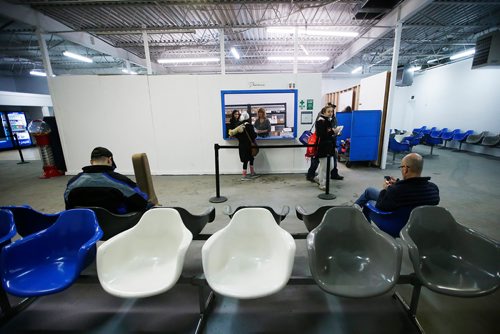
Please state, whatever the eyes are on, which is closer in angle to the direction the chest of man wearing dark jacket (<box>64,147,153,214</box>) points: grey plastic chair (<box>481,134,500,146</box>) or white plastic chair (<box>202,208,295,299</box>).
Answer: the grey plastic chair

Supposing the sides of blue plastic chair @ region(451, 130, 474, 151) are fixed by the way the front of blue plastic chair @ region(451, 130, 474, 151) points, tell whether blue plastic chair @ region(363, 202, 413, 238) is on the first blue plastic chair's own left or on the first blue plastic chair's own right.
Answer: on the first blue plastic chair's own left

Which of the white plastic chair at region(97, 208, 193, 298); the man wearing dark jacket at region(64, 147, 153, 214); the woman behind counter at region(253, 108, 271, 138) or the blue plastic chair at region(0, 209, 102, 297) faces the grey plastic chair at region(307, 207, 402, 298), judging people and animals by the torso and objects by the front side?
the woman behind counter

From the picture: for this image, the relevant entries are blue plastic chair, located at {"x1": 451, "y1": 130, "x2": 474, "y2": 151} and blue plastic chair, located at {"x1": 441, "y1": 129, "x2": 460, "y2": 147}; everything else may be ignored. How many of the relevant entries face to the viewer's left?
2

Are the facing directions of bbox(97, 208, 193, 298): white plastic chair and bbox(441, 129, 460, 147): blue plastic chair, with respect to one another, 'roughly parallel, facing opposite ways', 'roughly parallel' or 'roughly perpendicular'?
roughly perpendicular

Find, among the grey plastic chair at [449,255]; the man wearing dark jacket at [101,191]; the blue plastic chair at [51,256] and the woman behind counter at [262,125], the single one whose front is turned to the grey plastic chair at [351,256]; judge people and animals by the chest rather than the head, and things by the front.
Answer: the woman behind counter

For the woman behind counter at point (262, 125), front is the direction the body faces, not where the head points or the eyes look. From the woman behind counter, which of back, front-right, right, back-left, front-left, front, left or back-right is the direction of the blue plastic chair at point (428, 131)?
back-left

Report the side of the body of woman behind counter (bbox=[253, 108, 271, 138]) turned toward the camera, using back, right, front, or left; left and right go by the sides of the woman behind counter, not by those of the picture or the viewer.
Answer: front

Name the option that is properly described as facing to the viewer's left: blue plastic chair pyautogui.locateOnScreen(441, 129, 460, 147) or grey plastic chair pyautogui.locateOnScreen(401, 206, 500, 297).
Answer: the blue plastic chair

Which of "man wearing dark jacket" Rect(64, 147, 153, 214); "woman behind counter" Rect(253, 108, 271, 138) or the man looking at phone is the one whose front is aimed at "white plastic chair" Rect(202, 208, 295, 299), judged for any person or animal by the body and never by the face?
the woman behind counter

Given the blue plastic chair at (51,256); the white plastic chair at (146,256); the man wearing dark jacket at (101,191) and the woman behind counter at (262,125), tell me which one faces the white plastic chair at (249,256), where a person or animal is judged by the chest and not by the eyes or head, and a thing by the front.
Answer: the woman behind counter

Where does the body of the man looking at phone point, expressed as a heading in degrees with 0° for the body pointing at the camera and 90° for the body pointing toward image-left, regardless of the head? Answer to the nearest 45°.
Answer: approximately 135°

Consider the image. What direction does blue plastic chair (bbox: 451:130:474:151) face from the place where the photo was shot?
facing to the left of the viewer
